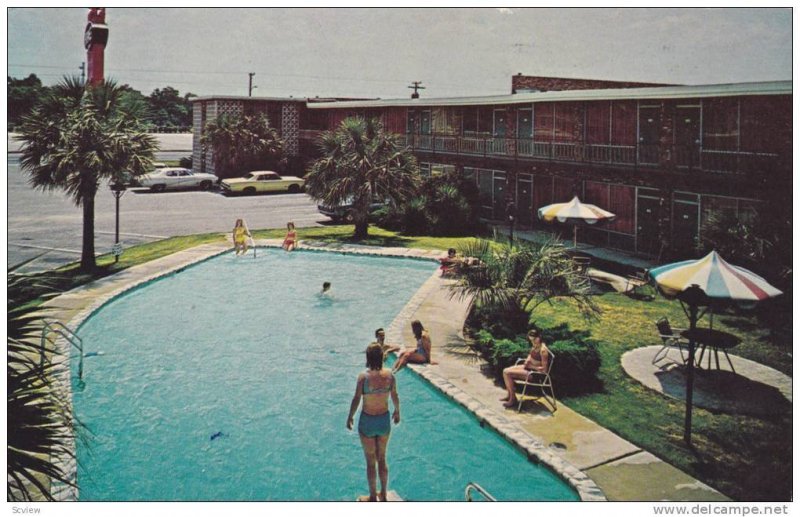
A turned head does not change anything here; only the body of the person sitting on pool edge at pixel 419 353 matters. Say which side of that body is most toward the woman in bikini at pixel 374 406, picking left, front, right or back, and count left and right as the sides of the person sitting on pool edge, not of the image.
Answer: left

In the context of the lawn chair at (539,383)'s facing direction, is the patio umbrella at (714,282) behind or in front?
behind

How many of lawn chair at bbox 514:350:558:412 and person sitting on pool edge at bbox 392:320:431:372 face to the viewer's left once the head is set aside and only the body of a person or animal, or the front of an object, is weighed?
2

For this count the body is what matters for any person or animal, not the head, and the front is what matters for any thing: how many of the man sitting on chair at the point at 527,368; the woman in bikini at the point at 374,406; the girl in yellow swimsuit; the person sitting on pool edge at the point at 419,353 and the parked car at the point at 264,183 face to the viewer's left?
2

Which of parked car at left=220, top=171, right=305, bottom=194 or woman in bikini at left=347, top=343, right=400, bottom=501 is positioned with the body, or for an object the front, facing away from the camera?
the woman in bikini

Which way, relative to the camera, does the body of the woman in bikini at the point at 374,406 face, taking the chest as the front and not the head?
away from the camera

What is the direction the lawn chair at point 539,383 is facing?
to the viewer's left

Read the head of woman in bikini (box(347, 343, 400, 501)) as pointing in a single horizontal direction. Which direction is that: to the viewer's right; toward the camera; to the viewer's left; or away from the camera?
away from the camera

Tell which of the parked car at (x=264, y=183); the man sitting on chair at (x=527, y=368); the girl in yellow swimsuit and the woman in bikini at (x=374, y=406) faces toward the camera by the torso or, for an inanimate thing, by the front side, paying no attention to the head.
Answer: the girl in yellow swimsuit

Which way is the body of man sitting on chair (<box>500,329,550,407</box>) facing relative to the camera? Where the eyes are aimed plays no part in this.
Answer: to the viewer's left

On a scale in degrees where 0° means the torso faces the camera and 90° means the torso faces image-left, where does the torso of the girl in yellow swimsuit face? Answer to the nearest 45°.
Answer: approximately 0°

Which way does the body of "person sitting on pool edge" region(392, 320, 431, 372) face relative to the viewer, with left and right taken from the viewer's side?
facing to the left of the viewer
